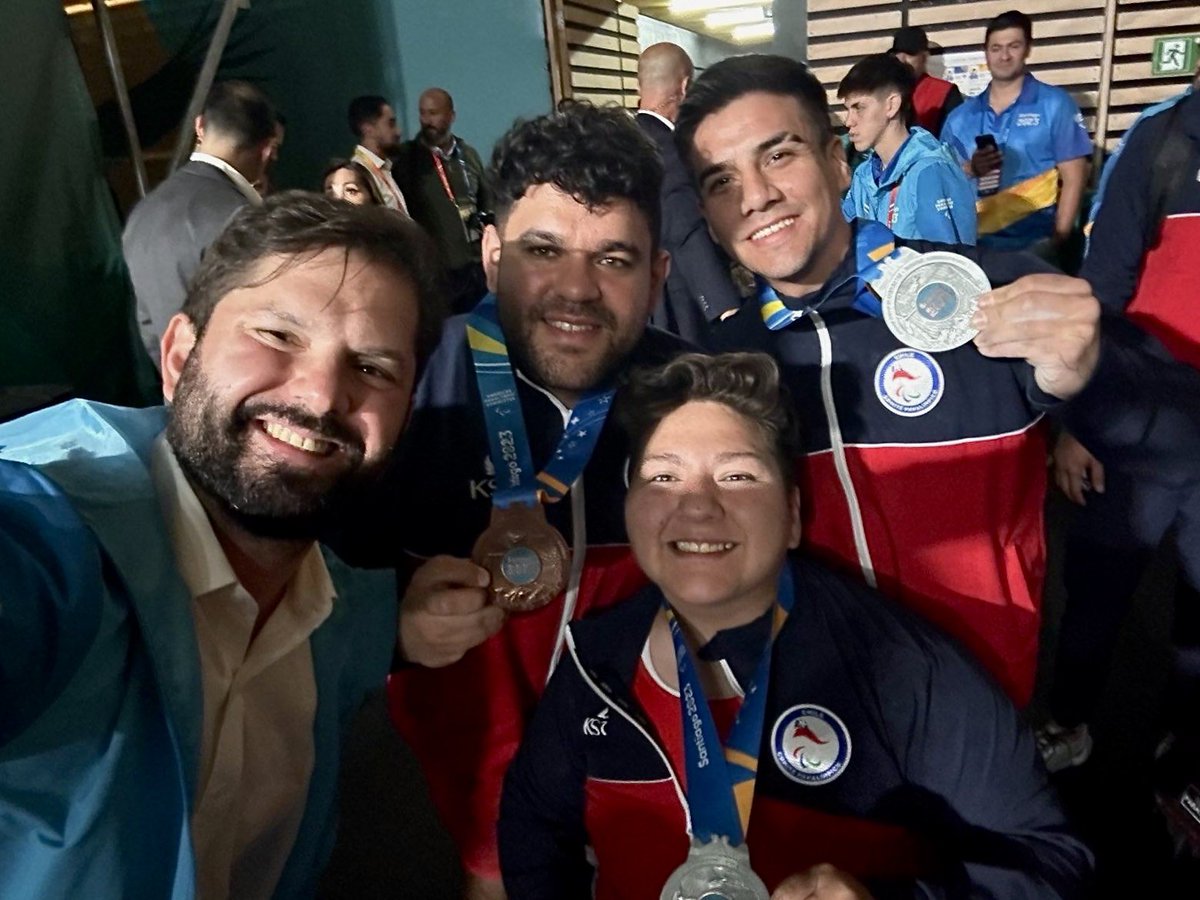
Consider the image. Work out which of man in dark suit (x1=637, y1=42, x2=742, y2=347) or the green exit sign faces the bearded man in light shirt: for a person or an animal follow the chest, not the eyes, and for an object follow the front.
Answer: the green exit sign

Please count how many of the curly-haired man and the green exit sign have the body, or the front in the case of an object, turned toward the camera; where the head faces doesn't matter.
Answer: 2

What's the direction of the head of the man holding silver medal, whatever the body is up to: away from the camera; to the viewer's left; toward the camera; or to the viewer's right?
toward the camera

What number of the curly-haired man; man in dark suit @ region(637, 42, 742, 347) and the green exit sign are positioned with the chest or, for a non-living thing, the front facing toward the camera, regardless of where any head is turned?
2

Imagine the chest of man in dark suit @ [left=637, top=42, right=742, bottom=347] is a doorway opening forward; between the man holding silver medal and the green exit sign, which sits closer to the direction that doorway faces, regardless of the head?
the green exit sign

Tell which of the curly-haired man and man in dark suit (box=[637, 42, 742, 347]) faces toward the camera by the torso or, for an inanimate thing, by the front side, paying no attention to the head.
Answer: the curly-haired man

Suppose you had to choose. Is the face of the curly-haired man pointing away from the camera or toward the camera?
toward the camera

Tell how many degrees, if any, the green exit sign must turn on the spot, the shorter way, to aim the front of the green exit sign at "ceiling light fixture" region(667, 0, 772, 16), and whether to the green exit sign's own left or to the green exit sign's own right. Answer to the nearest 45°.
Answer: approximately 135° to the green exit sign's own right

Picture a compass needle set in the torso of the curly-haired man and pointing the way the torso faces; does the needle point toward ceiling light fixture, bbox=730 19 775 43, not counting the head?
no

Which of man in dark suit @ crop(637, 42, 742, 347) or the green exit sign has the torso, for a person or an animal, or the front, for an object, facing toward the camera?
the green exit sign

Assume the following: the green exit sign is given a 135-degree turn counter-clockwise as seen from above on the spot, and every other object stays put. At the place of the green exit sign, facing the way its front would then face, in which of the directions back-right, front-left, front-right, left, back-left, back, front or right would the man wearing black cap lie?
back

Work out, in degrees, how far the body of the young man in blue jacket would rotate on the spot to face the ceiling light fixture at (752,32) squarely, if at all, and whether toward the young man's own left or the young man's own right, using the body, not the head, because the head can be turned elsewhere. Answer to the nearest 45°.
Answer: approximately 135° to the young man's own right

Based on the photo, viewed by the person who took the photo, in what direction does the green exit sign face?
facing the viewer

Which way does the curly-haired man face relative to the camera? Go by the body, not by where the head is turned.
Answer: toward the camera

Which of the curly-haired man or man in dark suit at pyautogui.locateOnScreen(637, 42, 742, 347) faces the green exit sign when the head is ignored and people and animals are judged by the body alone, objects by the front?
the man in dark suit

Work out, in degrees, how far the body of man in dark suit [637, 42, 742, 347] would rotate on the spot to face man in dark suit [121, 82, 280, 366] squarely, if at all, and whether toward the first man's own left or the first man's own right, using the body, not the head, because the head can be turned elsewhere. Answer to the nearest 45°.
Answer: approximately 135° to the first man's own left

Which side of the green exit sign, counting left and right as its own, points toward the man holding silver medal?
front
